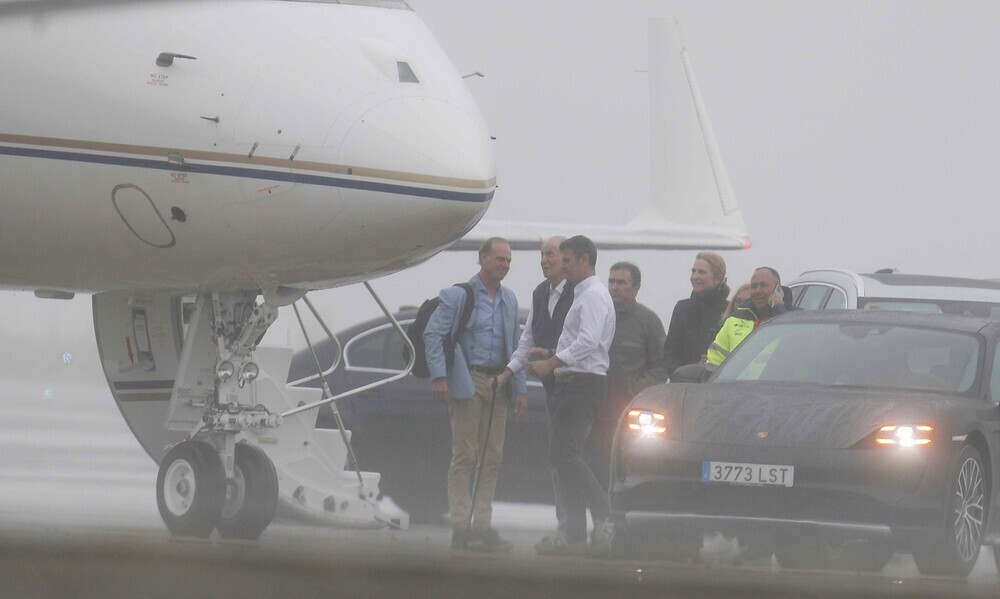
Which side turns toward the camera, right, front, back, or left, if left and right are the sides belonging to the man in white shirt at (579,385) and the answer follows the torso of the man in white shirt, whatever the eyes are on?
left

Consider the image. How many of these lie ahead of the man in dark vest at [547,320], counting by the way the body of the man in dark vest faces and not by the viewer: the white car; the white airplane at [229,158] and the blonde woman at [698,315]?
1

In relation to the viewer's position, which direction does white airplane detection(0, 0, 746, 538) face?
facing the viewer and to the right of the viewer

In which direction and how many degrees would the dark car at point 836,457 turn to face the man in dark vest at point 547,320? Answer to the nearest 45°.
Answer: approximately 90° to its right

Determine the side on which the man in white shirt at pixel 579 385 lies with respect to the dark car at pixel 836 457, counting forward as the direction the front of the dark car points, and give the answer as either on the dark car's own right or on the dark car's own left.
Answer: on the dark car's own right

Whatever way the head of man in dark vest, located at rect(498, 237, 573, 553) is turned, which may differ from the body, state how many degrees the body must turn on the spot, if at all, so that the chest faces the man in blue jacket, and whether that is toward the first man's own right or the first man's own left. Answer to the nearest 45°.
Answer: approximately 45° to the first man's own right

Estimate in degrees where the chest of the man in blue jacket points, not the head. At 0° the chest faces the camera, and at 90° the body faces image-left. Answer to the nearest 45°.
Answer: approximately 315°

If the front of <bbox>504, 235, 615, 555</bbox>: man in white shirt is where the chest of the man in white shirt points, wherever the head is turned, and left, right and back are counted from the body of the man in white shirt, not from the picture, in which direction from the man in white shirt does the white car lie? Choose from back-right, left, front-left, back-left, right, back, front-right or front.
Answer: back-right

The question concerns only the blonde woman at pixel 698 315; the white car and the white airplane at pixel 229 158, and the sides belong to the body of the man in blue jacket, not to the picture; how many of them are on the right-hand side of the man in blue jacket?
1

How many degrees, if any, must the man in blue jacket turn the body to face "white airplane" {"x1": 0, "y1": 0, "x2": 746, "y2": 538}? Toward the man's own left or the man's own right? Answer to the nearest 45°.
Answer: approximately 90° to the man's own right

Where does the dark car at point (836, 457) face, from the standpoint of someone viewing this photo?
facing the viewer and to the left of the viewer
